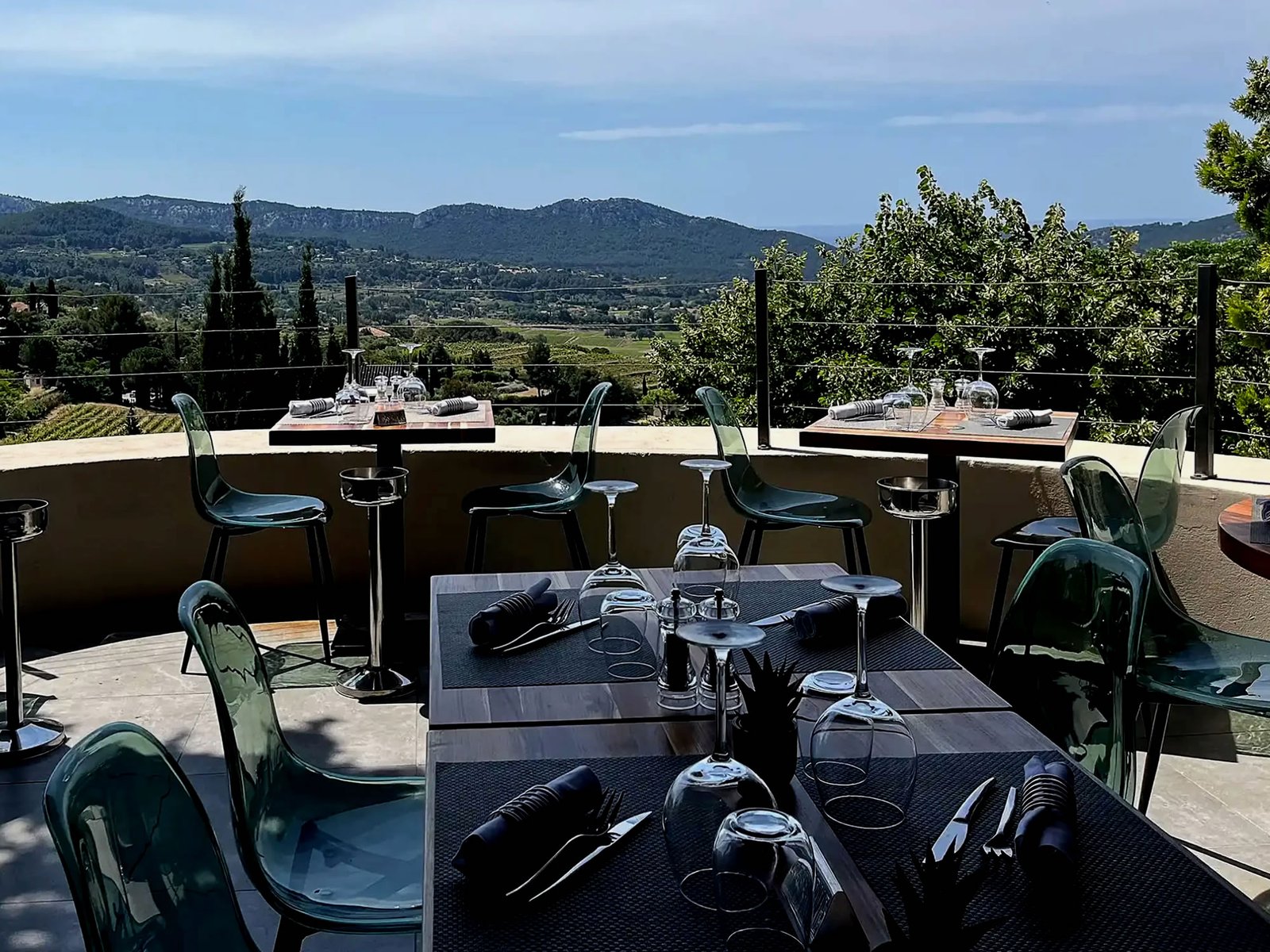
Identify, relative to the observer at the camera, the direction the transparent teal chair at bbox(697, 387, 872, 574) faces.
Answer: facing to the right of the viewer

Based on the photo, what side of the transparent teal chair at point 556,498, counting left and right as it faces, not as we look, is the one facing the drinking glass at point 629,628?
left

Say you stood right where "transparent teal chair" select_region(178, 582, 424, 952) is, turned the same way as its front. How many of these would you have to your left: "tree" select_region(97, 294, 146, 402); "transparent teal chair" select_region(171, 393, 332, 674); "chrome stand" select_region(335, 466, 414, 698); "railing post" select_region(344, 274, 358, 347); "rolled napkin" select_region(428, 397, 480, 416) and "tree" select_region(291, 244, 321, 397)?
6

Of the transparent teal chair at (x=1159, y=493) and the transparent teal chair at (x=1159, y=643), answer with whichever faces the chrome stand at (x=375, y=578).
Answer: the transparent teal chair at (x=1159, y=493)

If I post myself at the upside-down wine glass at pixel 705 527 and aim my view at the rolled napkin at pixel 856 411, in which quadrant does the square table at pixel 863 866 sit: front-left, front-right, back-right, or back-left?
back-right

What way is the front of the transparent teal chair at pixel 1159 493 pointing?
to the viewer's left

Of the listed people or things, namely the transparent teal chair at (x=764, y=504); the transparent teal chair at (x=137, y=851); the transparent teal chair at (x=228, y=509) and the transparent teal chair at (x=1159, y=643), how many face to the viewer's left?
0

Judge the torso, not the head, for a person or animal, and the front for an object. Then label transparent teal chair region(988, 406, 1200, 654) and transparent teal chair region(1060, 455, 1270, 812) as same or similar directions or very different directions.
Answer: very different directions

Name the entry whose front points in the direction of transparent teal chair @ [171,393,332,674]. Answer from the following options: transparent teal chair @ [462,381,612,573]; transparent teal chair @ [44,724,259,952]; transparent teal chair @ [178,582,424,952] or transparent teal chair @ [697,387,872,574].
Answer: transparent teal chair @ [462,381,612,573]

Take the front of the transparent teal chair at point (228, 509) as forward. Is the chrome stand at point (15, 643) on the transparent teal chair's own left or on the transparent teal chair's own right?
on the transparent teal chair's own right

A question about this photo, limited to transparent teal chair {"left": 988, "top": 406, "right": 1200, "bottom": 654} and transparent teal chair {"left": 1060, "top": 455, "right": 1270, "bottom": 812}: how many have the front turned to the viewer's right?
1

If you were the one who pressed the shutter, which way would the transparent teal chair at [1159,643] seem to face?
facing to the right of the viewer

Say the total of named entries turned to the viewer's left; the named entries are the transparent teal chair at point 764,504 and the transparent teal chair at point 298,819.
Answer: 0

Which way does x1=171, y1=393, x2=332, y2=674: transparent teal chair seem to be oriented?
to the viewer's right

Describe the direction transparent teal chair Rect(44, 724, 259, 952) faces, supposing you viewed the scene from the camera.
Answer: facing the viewer and to the right of the viewer

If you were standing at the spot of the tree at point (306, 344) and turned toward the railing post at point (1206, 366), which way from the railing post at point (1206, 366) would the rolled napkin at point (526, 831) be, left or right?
right

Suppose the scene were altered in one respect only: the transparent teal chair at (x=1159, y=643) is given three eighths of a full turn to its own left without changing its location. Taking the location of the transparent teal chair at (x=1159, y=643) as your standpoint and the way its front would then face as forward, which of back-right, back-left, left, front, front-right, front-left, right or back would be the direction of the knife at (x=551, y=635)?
left

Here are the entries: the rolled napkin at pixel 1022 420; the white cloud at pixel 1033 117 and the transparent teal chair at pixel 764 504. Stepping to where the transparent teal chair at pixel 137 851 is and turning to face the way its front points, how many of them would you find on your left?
3

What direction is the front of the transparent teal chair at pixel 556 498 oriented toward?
to the viewer's left

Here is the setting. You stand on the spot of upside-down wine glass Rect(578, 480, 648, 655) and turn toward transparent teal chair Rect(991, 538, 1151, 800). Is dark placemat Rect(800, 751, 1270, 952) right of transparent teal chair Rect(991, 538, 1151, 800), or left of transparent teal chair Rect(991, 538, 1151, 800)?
right

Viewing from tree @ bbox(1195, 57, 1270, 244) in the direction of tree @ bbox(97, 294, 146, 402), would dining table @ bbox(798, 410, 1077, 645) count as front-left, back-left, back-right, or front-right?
back-left

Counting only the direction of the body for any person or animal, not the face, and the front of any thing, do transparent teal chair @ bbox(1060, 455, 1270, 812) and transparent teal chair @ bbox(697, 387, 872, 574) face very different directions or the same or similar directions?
same or similar directions

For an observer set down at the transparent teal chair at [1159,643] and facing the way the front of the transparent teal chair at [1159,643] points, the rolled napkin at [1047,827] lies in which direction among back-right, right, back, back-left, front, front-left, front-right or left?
right
